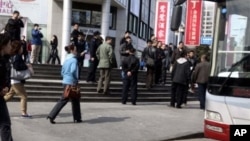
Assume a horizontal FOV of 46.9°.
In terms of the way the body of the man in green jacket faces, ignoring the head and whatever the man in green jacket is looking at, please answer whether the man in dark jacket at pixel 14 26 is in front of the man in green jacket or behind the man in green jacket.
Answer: behind

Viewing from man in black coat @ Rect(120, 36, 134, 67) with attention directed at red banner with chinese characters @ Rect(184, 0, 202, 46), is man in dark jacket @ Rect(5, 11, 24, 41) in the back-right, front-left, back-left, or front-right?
back-left

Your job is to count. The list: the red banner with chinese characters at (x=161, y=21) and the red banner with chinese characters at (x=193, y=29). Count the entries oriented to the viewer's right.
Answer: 0

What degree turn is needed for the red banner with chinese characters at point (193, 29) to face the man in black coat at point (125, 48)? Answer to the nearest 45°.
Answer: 0° — it already faces them

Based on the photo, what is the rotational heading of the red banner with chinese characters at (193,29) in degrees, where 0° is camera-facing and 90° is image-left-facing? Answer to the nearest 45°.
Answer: approximately 0°

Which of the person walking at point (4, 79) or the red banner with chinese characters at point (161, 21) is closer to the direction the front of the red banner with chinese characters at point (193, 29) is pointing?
the person walking

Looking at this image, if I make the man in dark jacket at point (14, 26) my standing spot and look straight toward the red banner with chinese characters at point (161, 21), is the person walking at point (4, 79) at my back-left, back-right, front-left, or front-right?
back-right
